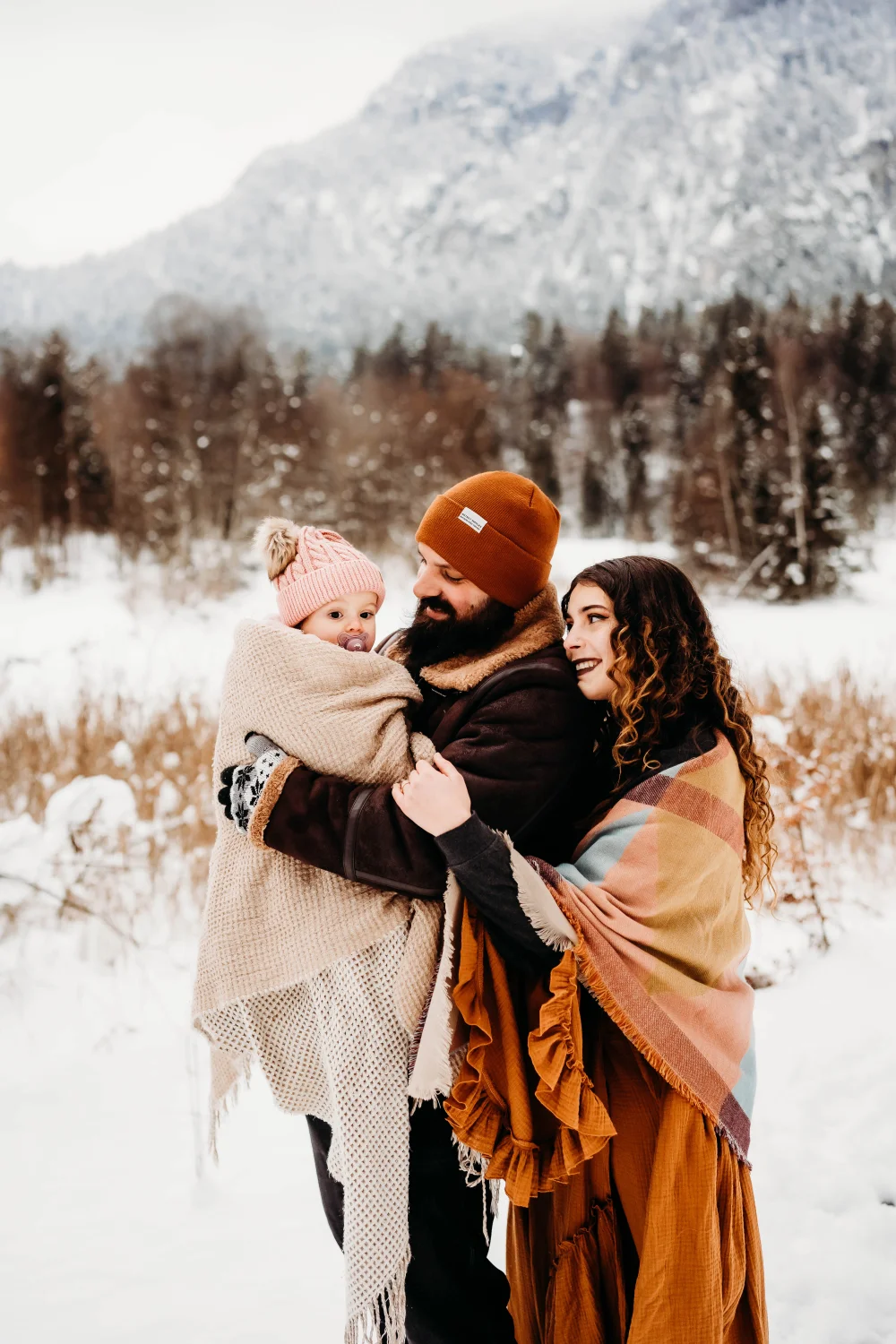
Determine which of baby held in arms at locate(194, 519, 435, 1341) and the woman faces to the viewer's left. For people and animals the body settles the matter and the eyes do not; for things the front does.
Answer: the woman

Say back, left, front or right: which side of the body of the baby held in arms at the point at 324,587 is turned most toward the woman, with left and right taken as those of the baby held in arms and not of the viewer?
front

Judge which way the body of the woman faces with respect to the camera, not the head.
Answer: to the viewer's left

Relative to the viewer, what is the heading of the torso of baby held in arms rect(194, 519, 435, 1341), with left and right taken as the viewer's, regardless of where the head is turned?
facing the viewer and to the right of the viewer
